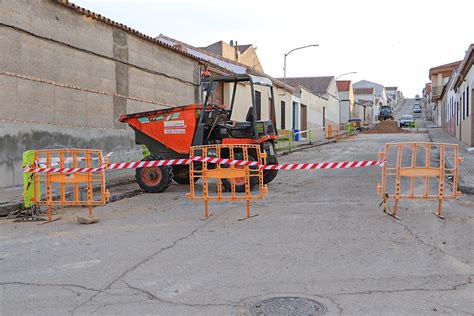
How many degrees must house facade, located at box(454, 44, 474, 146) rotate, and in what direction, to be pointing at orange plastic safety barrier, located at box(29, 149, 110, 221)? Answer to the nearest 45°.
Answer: approximately 90° to its left

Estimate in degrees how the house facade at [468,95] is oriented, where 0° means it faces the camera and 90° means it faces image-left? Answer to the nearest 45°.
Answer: approximately 90°

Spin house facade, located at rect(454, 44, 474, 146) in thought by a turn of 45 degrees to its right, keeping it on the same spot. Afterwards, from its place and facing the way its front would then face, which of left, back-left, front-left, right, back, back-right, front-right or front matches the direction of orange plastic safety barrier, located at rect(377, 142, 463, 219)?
back-left

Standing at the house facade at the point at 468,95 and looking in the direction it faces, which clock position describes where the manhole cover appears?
The manhole cover is roughly at 9 o'clock from the house facade.
